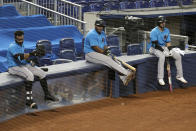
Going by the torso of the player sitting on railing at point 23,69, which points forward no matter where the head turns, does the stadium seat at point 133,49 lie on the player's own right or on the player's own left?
on the player's own left

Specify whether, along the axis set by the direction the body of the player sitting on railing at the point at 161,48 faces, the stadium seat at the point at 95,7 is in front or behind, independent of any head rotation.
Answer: behind

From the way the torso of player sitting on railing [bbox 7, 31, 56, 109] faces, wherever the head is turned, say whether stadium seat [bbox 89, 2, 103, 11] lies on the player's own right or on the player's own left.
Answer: on the player's own left

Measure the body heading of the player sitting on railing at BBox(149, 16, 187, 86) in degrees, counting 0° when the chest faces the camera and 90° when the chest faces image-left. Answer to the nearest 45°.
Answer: approximately 315°

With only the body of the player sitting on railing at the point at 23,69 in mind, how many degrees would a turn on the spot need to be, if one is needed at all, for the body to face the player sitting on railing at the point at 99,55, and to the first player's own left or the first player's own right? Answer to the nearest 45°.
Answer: approximately 90° to the first player's own left

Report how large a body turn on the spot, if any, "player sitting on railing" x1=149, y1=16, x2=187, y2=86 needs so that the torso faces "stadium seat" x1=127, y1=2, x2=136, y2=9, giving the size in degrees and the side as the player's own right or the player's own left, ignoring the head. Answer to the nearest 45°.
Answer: approximately 135° to the player's own left

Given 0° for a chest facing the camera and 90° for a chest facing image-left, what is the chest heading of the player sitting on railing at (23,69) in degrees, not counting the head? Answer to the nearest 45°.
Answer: approximately 315°

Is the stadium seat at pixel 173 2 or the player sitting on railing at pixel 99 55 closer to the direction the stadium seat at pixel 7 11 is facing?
the player sitting on railing

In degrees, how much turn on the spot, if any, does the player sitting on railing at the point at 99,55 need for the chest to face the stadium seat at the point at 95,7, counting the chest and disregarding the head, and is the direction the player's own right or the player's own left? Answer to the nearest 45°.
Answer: approximately 135° to the player's own left
